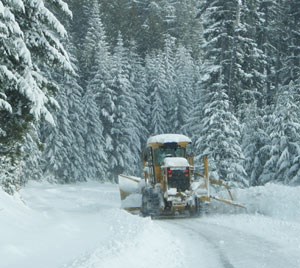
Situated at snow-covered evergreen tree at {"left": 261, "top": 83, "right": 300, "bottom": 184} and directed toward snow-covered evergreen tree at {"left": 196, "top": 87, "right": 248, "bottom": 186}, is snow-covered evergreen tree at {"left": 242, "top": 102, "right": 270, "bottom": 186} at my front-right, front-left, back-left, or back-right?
front-right

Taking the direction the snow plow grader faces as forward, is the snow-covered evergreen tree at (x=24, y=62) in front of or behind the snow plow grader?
behind

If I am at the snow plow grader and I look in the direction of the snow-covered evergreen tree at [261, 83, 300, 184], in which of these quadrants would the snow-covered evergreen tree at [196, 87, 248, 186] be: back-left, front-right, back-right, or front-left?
front-left

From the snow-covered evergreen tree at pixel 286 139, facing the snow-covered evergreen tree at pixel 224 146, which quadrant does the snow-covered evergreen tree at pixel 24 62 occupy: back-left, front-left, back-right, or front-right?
front-left
